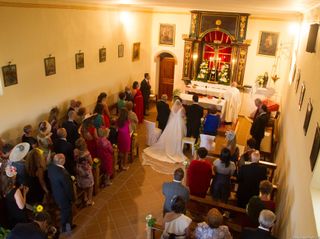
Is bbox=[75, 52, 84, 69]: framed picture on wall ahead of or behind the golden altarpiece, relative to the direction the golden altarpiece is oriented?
ahead

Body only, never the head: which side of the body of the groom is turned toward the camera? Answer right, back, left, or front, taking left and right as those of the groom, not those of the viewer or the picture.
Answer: back

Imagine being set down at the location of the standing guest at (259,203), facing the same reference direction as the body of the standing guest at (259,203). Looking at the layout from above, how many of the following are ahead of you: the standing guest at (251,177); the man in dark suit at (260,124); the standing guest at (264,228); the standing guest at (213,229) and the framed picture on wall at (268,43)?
3

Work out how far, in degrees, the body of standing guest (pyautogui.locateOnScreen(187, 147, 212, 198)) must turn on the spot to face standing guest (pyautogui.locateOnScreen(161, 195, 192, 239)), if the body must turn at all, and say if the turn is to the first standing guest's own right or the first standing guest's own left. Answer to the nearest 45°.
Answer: approximately 180°

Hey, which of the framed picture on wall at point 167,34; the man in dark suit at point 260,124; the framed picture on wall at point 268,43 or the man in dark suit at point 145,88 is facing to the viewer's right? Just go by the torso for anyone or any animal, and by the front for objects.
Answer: the man in dark suit at point 145,88

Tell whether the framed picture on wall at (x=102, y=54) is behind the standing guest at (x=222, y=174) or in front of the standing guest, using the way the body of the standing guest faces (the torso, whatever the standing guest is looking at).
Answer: in front

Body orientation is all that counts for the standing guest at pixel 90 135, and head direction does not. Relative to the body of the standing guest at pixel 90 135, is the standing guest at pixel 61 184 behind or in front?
behind

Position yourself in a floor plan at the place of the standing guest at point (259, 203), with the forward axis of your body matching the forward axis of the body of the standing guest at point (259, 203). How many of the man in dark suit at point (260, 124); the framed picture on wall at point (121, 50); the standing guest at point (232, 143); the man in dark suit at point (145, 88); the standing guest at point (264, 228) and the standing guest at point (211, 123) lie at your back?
1

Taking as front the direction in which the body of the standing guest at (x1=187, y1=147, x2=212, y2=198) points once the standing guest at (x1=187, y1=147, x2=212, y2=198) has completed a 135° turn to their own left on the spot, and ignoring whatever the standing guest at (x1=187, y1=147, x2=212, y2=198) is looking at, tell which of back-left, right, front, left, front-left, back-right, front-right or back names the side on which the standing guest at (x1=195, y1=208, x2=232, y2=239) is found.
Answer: front-left

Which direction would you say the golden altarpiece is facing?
toward the camera

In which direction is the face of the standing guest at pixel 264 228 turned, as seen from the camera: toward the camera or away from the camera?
away from the camera

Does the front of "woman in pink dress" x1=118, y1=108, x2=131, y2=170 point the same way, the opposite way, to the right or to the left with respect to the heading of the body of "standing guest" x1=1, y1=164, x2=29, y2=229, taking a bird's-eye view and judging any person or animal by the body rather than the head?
the same way

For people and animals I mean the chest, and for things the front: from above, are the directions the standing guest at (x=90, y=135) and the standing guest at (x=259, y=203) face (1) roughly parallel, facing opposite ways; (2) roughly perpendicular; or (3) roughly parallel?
roughly parallel

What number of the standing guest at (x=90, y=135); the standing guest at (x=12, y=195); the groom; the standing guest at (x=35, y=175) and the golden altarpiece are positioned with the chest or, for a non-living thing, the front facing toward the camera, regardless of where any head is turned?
1

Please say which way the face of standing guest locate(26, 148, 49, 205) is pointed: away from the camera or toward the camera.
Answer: away from the camera

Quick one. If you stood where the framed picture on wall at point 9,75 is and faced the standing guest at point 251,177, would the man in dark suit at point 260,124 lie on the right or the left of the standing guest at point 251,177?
left

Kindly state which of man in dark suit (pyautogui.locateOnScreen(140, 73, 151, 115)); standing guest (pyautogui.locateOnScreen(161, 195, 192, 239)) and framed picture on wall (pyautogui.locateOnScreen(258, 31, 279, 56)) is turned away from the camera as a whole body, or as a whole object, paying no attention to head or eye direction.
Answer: the standing guest

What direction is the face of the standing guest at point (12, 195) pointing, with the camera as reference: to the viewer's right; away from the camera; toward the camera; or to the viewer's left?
away from the camera

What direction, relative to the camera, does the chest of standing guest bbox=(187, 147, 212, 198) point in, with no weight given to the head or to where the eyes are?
away from the camera

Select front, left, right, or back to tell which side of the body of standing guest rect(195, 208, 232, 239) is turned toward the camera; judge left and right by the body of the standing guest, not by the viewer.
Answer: back

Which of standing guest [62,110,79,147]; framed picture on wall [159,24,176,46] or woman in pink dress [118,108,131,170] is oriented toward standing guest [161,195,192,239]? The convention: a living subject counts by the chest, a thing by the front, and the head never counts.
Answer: the framed picture on wall

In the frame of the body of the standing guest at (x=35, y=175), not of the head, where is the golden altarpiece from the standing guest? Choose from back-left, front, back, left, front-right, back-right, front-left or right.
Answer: front

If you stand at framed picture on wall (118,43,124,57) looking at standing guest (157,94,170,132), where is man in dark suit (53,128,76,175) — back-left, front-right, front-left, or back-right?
front-right

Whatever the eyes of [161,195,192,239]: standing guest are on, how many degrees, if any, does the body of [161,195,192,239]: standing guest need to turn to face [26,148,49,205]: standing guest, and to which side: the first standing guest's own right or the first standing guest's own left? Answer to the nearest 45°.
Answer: approximately 45° to the first standing guest's own left
